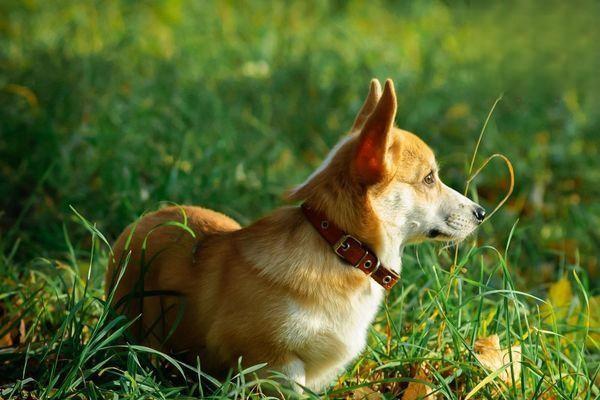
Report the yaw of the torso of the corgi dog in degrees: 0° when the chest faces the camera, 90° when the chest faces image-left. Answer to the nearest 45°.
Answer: approximately 315°

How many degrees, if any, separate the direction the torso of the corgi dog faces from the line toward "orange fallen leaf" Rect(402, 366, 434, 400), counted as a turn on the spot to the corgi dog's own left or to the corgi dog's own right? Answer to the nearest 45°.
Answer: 0° — it already faces it

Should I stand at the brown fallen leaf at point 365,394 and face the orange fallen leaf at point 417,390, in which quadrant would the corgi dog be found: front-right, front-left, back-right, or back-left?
back-left
